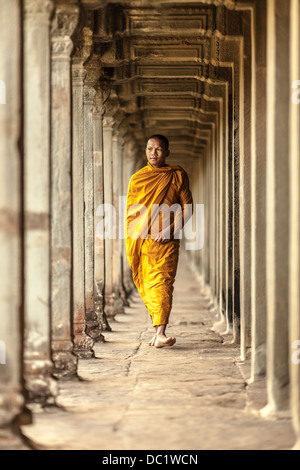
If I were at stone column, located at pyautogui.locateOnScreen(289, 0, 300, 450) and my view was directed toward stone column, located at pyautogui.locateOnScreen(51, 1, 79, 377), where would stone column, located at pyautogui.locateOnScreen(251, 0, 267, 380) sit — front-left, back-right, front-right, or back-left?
front-right

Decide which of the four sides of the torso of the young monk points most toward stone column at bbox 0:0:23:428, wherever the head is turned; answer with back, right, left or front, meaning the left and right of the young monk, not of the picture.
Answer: front

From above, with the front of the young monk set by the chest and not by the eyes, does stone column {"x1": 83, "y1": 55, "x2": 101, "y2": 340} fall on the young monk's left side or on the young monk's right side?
on the young monk's right side

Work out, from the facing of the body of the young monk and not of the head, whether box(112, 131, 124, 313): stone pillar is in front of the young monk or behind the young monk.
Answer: behind

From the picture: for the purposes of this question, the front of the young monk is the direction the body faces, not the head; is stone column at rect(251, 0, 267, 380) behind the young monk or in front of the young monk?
in front

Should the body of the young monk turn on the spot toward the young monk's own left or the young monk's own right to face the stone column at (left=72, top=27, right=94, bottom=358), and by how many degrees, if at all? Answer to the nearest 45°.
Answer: approximately 45° to the young monk's own right

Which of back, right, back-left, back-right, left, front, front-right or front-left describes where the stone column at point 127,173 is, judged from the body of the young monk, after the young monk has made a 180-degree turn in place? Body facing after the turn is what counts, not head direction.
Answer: front

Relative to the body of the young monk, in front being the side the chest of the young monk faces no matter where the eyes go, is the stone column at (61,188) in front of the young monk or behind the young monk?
in front

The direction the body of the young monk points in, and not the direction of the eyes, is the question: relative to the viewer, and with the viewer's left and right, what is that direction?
facing the viewer

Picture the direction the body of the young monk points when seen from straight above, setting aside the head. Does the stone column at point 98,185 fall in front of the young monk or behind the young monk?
behind

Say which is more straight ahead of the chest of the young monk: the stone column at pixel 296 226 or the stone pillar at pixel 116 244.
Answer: the stone column

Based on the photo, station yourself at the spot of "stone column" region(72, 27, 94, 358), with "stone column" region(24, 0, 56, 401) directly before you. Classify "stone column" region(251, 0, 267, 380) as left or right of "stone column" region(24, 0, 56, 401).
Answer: left

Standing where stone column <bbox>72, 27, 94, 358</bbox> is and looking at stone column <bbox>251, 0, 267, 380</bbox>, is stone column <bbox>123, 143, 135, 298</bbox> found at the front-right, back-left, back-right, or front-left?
back-left

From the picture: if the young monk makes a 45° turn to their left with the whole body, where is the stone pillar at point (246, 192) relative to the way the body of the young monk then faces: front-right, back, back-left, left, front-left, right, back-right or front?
front

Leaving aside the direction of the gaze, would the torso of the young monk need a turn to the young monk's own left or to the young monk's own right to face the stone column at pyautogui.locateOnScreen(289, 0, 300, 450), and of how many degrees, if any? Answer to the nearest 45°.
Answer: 0° — they already face it
